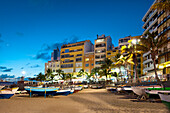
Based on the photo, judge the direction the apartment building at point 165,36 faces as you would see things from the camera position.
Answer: facing the viewer and to the left of the viewer
